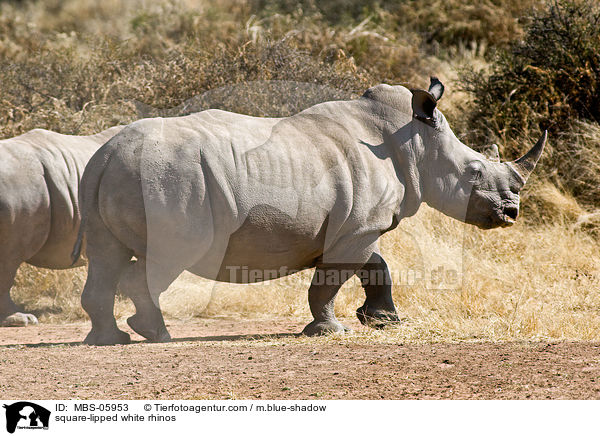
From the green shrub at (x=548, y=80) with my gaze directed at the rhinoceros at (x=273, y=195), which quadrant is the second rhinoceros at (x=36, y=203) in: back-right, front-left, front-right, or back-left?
front-right

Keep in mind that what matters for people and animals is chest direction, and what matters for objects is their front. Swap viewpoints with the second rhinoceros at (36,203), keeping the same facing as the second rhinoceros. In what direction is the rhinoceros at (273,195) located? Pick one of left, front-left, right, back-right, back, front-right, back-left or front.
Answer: front-right

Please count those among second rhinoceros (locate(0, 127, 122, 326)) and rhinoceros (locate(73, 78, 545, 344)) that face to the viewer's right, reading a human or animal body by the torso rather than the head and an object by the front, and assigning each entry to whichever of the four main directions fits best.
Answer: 2

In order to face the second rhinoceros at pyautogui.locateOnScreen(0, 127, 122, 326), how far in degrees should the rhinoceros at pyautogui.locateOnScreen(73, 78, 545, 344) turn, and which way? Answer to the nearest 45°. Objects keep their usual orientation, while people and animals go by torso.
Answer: approximately 135° to its left

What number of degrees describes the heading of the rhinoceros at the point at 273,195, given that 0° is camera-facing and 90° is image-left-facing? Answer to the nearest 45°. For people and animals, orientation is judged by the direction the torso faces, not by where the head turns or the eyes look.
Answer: approximately 270°

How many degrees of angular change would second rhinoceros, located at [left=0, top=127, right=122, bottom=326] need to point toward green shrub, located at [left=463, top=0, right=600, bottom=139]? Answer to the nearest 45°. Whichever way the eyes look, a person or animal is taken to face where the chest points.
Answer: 0° — it already faces it

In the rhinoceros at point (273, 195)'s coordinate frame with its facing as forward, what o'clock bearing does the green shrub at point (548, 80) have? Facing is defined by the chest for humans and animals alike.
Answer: The green shrub is roughly at 10 o'clock from the rhinoceros.

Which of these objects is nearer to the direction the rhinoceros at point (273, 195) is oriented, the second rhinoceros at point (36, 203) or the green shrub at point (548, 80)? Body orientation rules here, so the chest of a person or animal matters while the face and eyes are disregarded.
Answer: the green shrub

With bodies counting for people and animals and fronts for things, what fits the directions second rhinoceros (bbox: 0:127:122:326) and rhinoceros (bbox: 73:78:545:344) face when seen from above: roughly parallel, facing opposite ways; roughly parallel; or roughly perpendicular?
roughly parallel

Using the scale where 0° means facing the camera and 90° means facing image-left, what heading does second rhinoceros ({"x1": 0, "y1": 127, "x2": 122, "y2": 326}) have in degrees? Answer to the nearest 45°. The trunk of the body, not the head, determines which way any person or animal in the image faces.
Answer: approximately 270°
